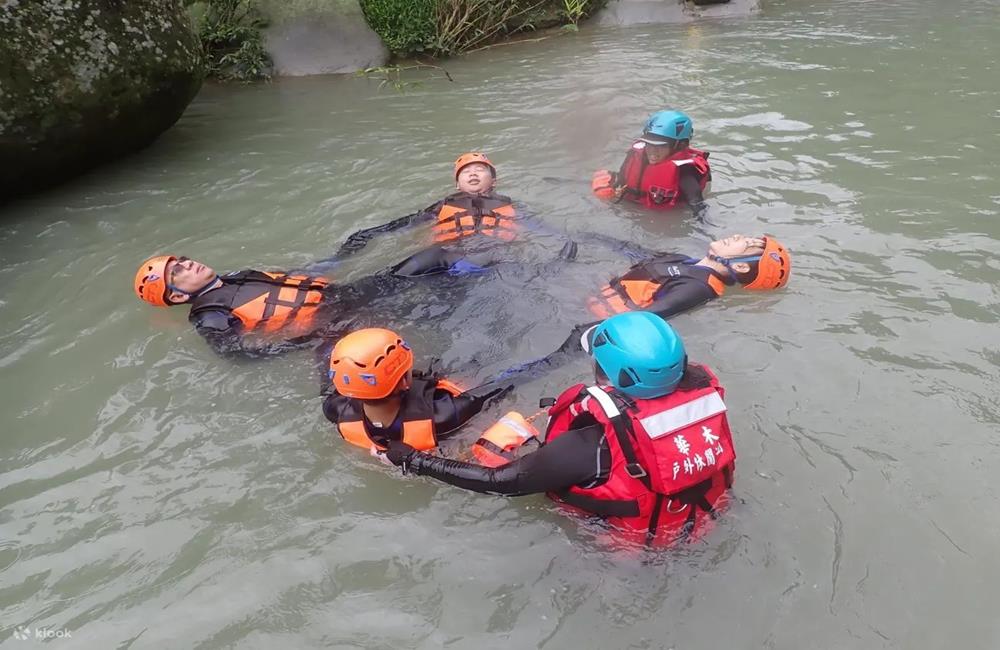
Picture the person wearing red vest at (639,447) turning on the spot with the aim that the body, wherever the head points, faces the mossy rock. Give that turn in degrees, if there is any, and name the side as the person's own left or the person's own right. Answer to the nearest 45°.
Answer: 0° — they already face it

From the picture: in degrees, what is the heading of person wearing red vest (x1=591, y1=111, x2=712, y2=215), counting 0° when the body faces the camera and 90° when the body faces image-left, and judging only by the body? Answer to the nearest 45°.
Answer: approximately 45°

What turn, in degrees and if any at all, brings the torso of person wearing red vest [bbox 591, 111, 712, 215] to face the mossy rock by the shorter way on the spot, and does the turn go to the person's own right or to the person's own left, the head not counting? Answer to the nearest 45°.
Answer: approximately 45° to the person's own right

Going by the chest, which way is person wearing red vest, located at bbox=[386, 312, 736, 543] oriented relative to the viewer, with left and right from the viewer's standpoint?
facing away from the viewer and to the left of the viewer

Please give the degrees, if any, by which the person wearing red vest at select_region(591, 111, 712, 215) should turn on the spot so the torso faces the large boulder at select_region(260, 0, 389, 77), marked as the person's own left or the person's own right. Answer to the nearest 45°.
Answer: approximately 90° to the person's own right

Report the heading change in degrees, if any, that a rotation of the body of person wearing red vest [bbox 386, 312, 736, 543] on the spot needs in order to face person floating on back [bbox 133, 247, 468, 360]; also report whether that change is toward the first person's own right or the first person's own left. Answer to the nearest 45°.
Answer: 0° — they already face them

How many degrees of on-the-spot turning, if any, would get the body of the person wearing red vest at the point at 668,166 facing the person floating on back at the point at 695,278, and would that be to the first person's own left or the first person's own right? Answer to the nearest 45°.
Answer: approximately 45° to the first person's own left
